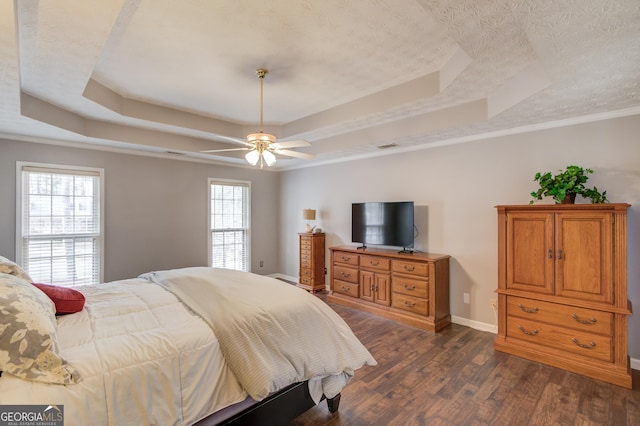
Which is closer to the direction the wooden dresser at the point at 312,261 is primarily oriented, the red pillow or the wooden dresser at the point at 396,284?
the red pillow

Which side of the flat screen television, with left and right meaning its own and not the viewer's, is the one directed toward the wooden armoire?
left

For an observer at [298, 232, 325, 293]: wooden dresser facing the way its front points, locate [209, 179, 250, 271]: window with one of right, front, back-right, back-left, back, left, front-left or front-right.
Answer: front-right

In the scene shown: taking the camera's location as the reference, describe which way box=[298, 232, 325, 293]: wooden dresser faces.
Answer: facing the viewer and to the left of the viewer

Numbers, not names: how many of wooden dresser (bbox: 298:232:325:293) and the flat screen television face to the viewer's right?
0

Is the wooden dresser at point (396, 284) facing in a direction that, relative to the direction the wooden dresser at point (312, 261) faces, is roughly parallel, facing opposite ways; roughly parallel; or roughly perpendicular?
roughly parallel

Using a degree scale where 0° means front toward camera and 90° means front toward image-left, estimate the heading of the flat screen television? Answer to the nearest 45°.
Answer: approximately 45°

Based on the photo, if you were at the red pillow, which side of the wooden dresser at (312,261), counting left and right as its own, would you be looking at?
front

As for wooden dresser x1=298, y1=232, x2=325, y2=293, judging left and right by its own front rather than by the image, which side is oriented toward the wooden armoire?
left

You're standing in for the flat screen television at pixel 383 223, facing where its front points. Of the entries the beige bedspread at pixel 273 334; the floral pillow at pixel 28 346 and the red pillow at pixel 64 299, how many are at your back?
0

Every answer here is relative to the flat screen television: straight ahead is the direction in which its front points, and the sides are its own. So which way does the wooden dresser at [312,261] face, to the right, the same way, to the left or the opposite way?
the same way

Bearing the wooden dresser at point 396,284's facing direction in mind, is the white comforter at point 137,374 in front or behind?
in front

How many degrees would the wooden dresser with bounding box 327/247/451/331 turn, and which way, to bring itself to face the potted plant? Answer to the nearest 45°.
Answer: approximately 90° to its left

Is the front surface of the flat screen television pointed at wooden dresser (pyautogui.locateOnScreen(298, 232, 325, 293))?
no

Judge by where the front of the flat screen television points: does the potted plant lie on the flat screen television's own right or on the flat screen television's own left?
on the flat screen television's own left
